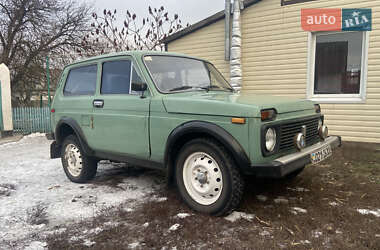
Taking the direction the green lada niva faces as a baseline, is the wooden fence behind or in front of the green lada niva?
behind

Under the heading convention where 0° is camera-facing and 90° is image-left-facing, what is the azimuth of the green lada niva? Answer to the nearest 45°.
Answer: approximately 315°

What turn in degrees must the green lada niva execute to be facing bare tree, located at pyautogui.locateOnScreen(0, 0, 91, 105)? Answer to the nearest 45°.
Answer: approximately 180°

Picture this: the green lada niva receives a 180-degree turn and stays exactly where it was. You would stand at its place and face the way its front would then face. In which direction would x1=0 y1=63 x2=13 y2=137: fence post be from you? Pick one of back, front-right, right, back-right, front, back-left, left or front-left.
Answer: front

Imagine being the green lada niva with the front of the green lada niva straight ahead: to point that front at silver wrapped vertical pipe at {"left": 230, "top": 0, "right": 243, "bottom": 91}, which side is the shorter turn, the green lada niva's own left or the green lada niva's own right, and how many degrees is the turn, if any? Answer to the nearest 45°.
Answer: approximately 135° to the green lada niva's own left
